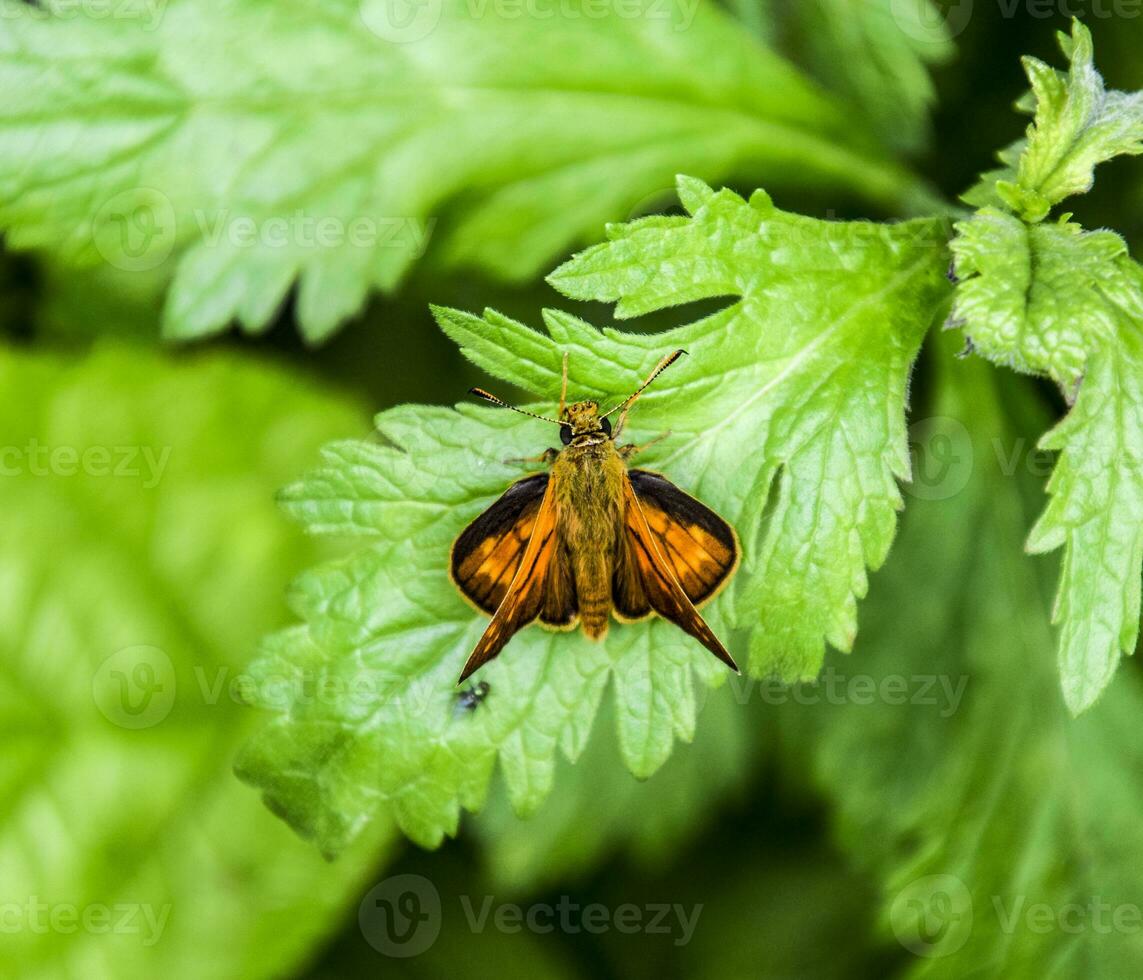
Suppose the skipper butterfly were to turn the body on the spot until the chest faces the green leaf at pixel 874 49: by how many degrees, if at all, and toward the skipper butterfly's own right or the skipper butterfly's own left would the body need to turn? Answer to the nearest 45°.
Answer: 0° — it already faces it

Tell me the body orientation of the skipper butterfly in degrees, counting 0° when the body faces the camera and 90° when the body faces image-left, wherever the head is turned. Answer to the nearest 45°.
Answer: approximately 180°

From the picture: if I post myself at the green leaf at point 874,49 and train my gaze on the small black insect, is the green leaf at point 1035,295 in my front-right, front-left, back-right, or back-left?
front-left
